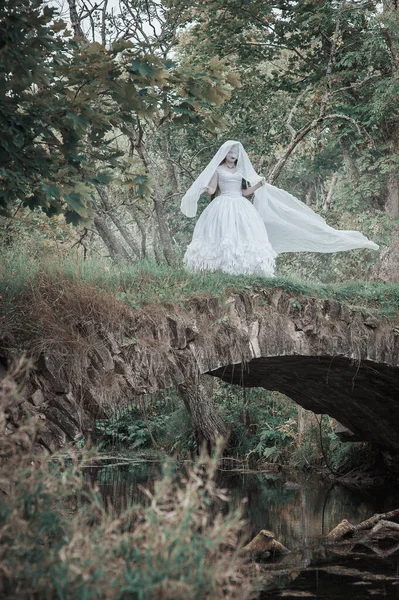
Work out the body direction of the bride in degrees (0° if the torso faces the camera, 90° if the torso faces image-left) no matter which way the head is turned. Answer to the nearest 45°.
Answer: approximately 0°

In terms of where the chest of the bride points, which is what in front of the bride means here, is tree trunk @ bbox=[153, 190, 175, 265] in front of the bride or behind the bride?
behind

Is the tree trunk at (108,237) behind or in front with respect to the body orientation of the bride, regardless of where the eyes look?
behind
